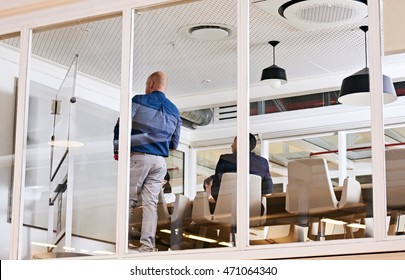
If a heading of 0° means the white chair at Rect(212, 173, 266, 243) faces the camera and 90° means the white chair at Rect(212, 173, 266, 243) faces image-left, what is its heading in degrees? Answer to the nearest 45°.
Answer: approximately 180°

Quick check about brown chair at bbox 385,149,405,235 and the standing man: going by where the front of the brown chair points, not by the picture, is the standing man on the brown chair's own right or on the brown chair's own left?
on the brown chair's own left

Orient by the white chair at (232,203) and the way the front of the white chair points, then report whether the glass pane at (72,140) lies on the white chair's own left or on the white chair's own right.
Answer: on the white chair's own left

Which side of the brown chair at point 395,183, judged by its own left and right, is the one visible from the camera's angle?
back

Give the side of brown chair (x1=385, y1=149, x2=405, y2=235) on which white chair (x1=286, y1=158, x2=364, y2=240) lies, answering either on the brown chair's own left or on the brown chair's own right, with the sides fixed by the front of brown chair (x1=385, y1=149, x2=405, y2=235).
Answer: on the brown chair's own left
